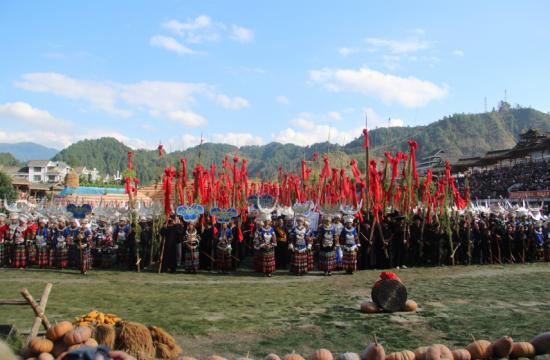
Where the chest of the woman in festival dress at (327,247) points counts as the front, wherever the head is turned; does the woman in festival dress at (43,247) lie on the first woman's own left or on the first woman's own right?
on the first woman's own right

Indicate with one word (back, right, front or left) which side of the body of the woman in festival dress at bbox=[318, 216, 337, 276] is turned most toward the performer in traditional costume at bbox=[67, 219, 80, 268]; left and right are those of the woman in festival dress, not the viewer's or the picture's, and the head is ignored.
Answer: right

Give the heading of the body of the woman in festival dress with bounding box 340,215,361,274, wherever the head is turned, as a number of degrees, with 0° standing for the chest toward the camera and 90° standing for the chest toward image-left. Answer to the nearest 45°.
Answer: approximately 0°

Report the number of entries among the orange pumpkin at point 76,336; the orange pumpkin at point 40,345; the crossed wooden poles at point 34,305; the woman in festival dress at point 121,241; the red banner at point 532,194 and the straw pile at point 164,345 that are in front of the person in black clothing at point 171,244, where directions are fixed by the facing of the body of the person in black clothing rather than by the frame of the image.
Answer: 4

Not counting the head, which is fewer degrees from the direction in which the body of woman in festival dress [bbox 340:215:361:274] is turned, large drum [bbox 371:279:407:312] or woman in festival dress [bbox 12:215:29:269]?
the large drum
